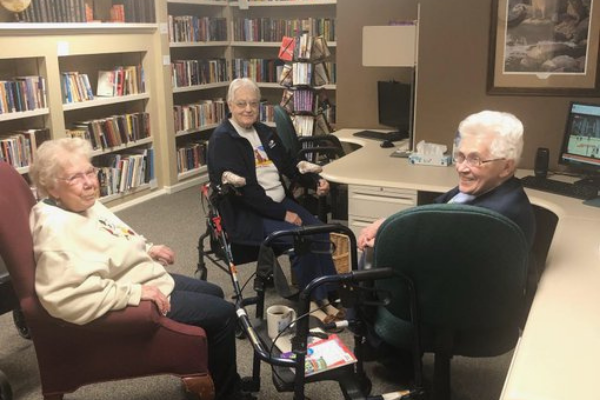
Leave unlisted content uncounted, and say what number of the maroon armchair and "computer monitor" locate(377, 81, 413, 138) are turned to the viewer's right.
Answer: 1

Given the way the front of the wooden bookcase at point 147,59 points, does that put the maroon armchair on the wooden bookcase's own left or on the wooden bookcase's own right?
on the wooden bookcase's own right

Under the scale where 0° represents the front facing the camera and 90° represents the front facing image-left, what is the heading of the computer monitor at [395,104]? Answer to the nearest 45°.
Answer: approximately 45°

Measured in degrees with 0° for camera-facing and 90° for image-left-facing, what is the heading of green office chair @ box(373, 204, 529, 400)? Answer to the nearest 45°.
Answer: approximately 180°

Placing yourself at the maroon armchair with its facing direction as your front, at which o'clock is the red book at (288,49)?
The red book is roughly at 10 o'clock from the maroon armchair.

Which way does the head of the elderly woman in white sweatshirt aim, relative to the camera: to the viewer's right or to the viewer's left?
to the viewer's right

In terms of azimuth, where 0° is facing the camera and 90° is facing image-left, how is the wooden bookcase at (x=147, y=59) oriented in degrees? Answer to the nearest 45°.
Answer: approximately 315°

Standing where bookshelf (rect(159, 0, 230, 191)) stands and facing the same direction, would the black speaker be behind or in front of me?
in front

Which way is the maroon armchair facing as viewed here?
to the viewer's right
